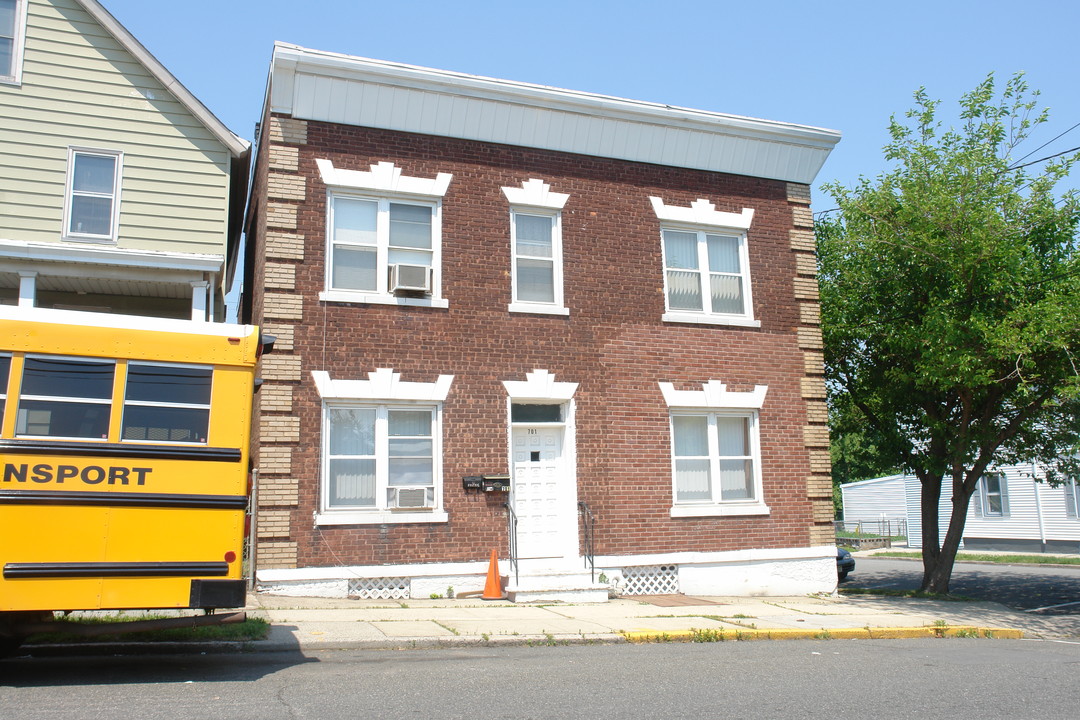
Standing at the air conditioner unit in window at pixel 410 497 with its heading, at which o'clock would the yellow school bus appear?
The yellow school bus is roughly at 1 o'clock from the air conditioner unit in window.

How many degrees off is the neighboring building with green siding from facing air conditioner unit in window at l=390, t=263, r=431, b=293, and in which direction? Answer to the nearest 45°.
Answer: approximately 90° to its left

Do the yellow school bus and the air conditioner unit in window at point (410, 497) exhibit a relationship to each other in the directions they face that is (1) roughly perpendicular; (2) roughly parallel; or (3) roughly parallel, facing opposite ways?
roughly perpendicular

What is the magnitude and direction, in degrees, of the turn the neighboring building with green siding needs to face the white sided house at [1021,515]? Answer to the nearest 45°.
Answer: approximately 90° to its left

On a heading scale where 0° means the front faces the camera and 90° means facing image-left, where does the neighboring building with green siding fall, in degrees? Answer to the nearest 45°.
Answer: approximately 0°

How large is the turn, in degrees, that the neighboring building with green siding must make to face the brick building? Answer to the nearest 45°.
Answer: approximately 90° to its left

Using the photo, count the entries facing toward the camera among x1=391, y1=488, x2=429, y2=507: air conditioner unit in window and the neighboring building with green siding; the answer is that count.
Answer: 2
